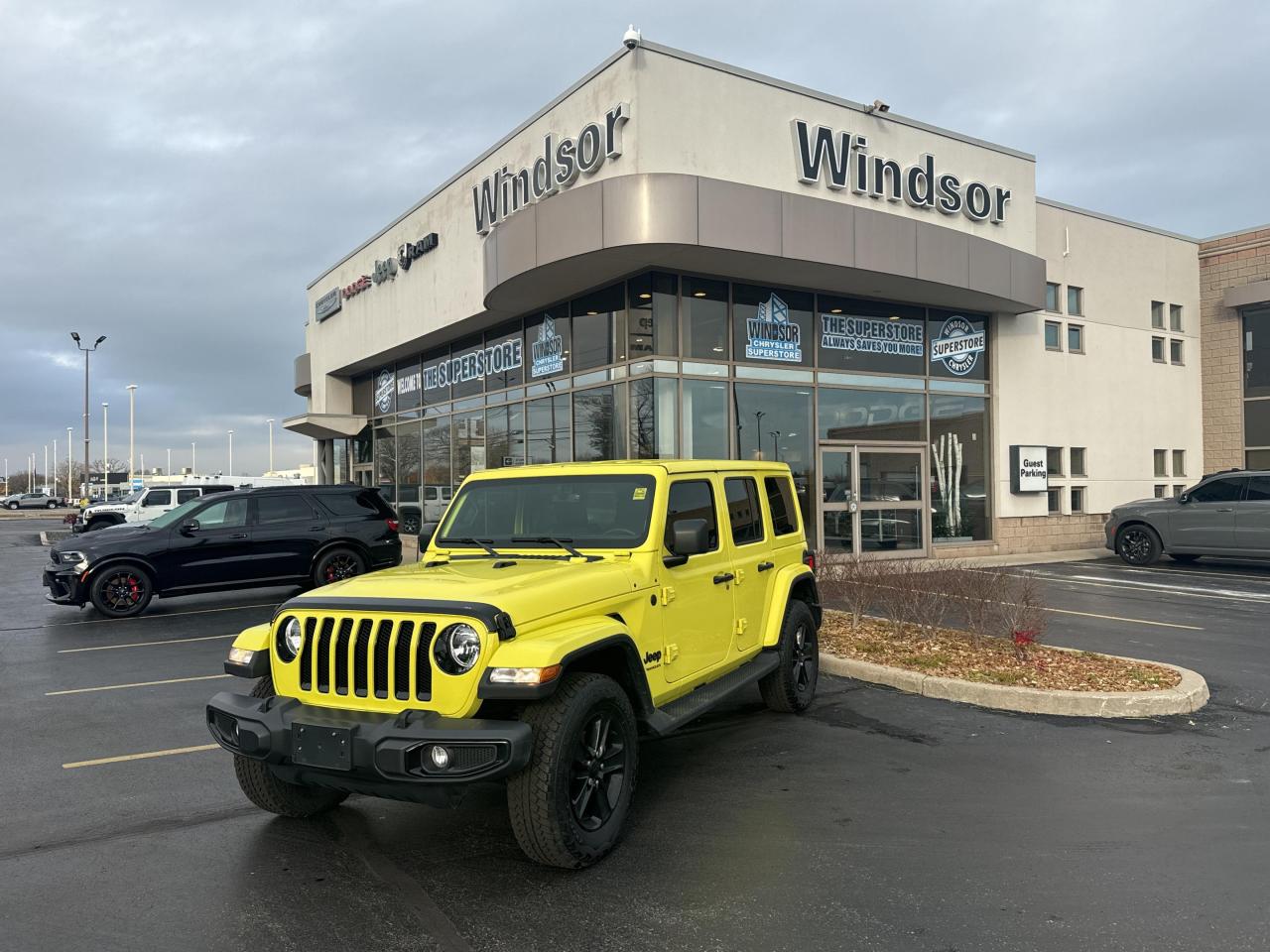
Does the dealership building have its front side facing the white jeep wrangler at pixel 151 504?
no

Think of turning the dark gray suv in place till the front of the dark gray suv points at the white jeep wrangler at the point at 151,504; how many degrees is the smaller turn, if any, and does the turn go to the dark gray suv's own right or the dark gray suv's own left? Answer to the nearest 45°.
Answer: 0° — it already faces it

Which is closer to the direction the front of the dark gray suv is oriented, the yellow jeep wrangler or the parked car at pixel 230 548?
the parked car

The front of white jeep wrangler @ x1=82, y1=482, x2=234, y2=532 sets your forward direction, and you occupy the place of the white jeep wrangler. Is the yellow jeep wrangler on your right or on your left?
on your left

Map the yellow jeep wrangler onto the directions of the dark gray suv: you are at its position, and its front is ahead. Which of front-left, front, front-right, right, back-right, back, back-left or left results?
left

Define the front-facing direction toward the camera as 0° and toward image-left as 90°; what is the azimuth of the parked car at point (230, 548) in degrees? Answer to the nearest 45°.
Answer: approximately 90°

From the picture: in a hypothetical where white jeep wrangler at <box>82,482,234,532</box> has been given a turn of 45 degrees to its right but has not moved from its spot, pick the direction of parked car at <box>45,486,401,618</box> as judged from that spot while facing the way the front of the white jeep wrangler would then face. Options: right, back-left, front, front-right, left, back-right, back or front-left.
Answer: back-left

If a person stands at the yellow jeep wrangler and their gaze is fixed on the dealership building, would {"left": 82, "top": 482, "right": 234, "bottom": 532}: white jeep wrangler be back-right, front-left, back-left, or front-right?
front-left

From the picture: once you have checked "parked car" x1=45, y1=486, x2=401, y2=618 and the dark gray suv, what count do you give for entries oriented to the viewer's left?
2

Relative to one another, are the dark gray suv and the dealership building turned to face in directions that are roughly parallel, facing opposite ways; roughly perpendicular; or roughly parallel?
roughly perpendicular

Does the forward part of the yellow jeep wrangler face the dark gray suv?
no

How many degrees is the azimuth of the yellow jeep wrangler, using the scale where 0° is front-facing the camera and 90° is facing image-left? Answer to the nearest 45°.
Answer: approximately 45°

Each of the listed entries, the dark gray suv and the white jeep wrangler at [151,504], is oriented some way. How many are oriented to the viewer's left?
2

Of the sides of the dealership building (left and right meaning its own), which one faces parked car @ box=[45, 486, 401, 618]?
front

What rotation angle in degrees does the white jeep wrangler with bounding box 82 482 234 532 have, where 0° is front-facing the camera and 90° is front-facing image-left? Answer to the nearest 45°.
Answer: approximately 90°

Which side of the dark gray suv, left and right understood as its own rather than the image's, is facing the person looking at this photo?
left
